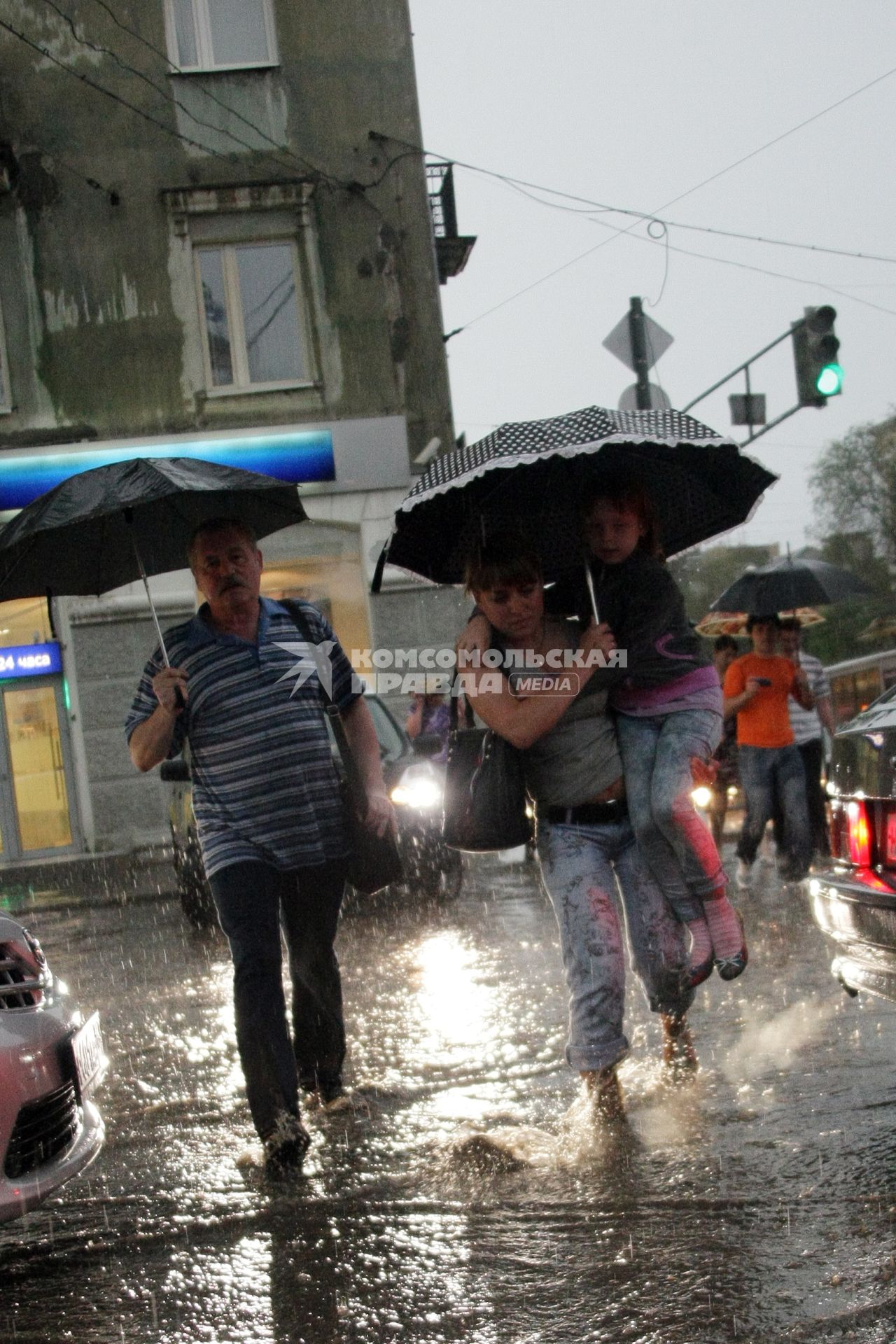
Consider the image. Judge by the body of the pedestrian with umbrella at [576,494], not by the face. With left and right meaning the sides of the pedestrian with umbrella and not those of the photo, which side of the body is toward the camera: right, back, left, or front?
front

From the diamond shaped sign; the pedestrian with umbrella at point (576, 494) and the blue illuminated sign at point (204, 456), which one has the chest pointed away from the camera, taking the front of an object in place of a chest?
the diamond shaped sign

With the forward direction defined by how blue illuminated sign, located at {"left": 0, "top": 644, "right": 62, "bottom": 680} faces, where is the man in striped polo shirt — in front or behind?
in front

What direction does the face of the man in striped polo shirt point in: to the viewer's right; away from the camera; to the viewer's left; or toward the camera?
toward the camera

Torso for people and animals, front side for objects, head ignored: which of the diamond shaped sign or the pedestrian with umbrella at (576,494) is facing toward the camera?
the pedestrian with umbrella

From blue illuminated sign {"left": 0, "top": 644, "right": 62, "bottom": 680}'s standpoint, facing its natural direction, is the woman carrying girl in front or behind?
in front

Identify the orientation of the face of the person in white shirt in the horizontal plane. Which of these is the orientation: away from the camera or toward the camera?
toward the camera

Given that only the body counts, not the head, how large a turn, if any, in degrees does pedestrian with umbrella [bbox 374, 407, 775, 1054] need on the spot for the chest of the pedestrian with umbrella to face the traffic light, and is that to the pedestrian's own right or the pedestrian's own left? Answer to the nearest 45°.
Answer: approximately 180°

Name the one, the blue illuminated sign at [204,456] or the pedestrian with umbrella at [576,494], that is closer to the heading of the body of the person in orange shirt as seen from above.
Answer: the pedestrian with umbrella
